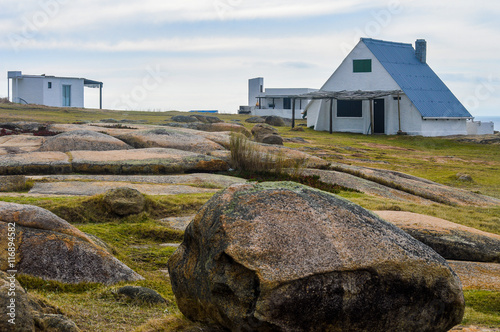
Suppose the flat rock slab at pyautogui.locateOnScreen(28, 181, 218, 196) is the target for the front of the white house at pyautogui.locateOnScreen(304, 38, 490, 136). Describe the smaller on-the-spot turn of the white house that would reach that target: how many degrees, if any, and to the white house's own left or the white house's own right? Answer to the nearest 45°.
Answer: approximately 45° to the white house's own left

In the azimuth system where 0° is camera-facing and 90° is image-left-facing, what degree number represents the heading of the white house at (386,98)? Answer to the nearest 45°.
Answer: approximately 45°

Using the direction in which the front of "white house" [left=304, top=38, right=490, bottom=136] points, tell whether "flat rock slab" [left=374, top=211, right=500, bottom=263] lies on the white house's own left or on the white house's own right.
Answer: on the white house's own left

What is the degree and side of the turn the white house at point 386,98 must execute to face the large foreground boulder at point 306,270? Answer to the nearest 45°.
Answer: approximately 45° to its left

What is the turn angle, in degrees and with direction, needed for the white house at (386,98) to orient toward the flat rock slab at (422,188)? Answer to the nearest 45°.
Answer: approximately 45° to its left

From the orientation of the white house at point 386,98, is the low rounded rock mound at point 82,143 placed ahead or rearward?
ahead

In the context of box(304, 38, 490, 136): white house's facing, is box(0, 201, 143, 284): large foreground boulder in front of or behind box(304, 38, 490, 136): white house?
in front
